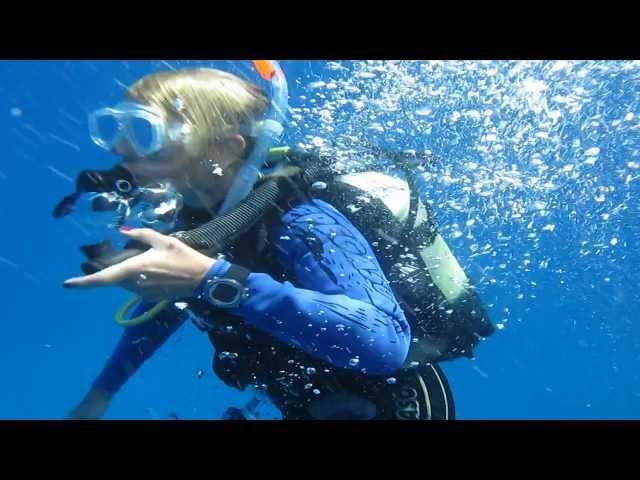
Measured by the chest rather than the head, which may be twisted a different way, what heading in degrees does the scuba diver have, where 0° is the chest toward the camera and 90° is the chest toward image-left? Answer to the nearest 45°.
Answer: approximately 90°
